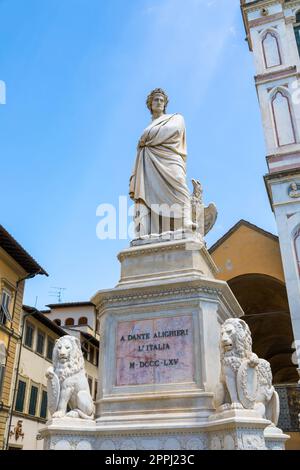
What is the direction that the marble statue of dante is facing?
toward the camera

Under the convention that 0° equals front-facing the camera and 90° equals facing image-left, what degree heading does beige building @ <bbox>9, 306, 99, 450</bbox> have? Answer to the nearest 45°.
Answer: approximately 315°

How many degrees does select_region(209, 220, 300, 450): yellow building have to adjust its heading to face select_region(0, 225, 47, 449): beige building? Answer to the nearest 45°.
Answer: approximately 90° to its right

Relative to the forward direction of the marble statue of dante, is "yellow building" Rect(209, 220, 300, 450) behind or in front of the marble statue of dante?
behind

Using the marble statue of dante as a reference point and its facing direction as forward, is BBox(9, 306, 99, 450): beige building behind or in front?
behind

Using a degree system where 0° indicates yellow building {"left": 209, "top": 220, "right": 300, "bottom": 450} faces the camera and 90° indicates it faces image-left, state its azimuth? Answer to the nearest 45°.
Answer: approximately 0°

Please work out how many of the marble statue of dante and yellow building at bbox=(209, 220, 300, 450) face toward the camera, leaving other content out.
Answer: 2

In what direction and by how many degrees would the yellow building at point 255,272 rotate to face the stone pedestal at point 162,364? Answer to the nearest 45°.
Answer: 0° — it already faces it

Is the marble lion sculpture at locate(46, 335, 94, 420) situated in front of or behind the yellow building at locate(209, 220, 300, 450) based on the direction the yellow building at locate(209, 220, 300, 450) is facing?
in front

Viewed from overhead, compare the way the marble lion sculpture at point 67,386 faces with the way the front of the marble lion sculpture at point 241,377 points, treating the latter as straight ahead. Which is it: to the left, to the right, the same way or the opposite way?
the same way

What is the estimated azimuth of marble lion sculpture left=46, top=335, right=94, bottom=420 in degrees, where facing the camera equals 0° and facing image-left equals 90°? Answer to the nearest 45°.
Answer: approximately 45°
